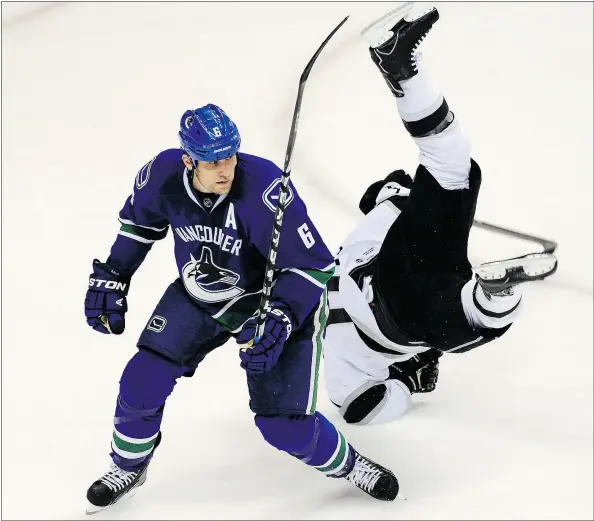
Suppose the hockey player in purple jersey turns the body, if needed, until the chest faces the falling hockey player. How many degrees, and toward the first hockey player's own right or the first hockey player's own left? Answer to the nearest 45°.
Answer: approximately 135° to the first hockey player's own left

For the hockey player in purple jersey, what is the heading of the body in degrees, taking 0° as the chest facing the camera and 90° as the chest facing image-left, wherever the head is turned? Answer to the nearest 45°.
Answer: approximately 0°
